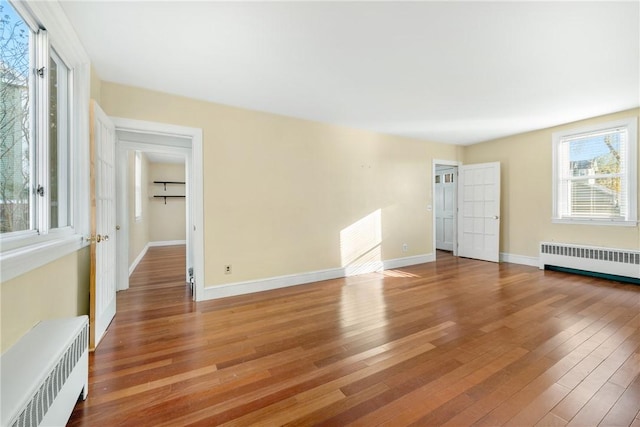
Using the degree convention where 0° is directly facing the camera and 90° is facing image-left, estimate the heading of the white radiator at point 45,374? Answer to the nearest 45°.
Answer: approximately 315°

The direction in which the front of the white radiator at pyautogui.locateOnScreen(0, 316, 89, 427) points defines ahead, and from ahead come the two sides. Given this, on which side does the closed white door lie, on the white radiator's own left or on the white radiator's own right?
on the white radiator's own left

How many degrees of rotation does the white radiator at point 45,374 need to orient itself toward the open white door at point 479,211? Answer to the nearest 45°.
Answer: approximately 45° to its left

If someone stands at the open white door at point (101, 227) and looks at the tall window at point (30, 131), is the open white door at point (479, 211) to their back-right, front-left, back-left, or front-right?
back-left

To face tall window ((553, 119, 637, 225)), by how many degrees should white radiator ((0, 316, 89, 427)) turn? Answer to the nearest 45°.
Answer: approximately 45° to its left

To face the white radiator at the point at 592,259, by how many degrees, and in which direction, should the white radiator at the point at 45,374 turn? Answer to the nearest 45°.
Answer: approximately 45° to its left

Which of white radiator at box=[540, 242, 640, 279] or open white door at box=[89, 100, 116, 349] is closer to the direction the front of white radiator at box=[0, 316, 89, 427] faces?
the white radiator

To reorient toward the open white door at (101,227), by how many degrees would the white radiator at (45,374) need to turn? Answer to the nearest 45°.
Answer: approximately 135° to its left
